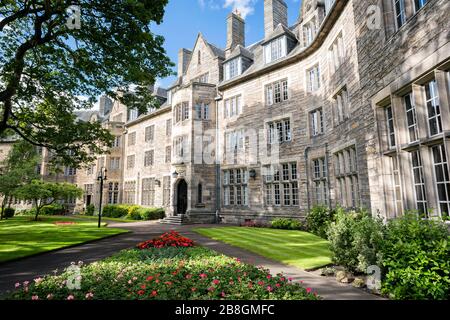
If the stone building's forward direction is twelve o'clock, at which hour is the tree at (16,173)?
The tree is roughly at 2 o'clock from the stone building.

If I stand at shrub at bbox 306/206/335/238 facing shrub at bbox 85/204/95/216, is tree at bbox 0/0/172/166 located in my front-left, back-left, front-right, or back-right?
front-left

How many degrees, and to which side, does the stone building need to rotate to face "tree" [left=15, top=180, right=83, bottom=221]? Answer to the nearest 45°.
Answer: approximately 45° to its right

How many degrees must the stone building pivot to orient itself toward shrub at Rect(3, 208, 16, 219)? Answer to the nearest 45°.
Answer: approximately 45° to its right

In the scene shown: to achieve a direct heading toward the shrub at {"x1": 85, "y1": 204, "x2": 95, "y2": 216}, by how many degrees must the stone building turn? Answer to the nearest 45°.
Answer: approximately 90° to its right

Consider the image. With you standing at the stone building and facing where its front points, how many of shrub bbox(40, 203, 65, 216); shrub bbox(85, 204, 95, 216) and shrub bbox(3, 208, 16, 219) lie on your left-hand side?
0
